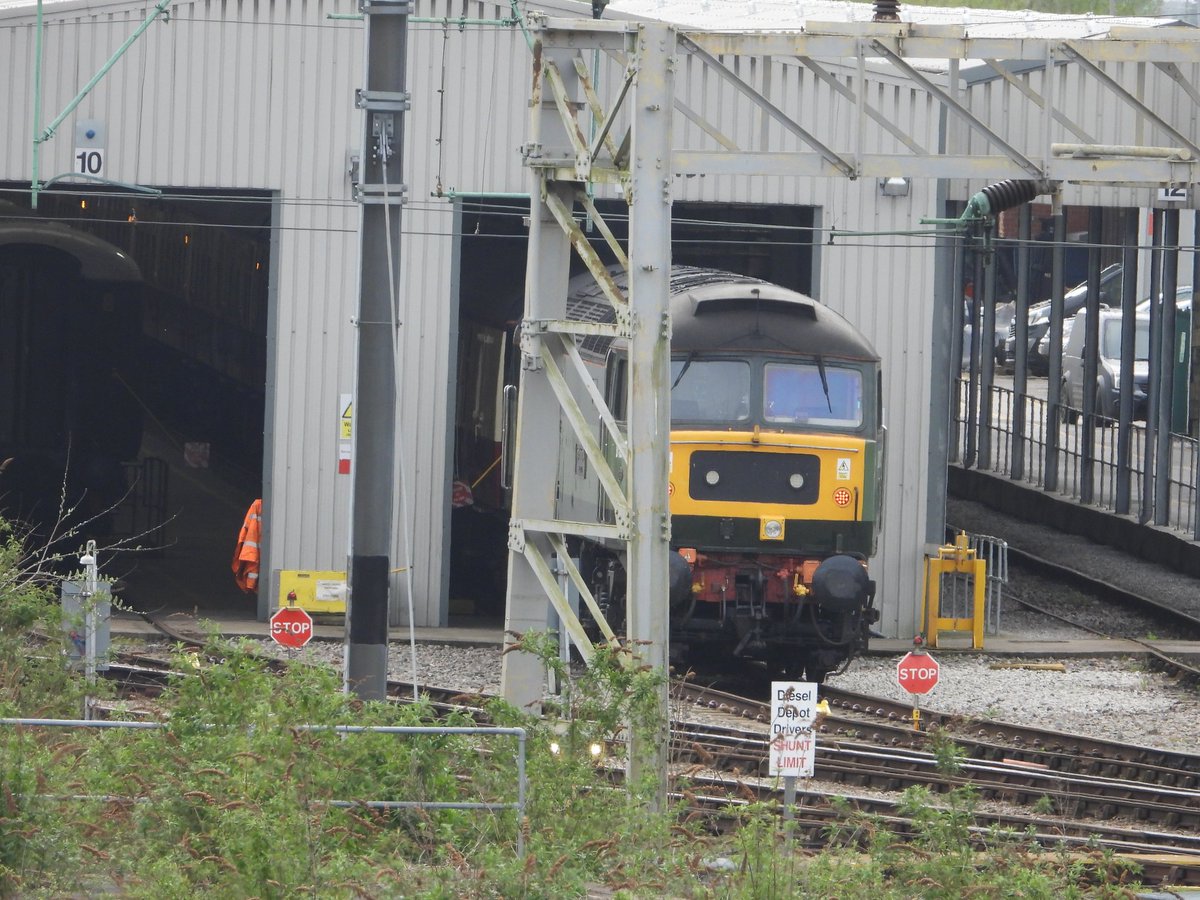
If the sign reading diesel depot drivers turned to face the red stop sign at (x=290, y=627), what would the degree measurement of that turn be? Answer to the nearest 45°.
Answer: approximately 135° to its right

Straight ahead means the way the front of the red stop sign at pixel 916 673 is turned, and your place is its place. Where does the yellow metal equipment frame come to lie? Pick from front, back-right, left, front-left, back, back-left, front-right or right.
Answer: back

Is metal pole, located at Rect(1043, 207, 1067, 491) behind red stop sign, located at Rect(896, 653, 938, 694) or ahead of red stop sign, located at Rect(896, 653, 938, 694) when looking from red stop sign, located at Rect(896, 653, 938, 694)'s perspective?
behind

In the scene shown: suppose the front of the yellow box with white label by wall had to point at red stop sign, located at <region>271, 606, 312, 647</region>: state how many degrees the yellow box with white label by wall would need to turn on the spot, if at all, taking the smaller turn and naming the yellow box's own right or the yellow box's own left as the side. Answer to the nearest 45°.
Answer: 0° — it already faces it

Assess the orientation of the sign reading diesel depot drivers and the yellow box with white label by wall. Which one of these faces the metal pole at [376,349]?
the yellow box with white label by wall

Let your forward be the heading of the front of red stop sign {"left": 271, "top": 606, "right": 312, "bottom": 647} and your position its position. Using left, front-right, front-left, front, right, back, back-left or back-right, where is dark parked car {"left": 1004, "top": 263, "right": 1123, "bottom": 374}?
back-left

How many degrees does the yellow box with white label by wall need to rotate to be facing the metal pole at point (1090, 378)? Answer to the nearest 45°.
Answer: approximately 135° to its left

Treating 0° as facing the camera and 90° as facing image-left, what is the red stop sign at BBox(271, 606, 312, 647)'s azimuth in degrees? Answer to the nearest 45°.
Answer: approximately 0°

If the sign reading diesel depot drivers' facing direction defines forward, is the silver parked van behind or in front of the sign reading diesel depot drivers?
behind

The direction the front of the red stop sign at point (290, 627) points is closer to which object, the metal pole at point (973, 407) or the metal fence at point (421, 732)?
the metal fence

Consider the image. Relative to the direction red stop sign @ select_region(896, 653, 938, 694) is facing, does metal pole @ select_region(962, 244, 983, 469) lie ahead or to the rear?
to the rear

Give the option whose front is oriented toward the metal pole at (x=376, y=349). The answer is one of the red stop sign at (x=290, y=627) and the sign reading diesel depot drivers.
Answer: the red stop sign
